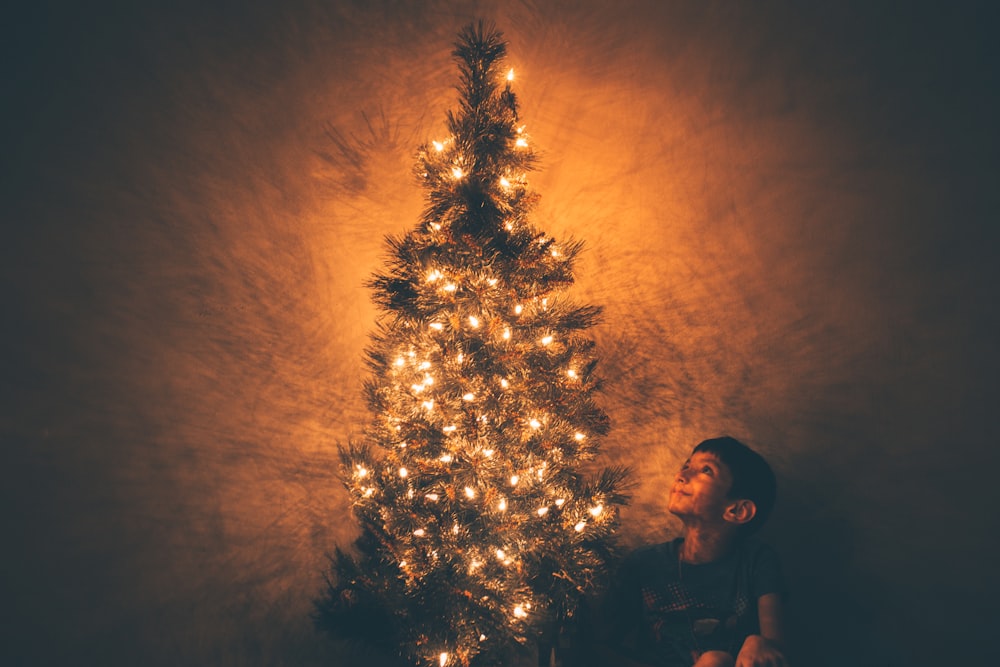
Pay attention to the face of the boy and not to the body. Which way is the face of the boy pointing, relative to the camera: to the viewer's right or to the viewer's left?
to the viewer's left

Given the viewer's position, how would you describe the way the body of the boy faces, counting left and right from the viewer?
facing the viewer and to the left of the viewer
